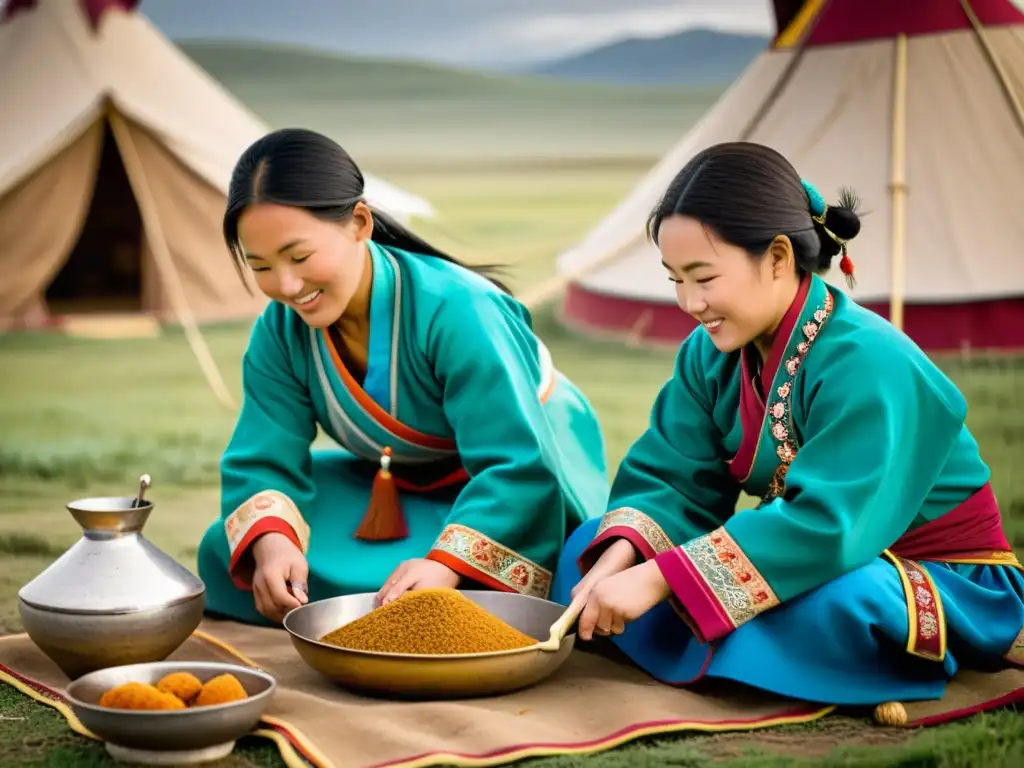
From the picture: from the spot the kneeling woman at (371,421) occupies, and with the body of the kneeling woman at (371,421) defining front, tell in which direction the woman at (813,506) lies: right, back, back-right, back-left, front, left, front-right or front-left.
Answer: left

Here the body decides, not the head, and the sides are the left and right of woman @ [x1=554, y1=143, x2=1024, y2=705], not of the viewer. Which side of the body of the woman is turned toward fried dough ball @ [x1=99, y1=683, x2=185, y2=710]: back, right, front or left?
front

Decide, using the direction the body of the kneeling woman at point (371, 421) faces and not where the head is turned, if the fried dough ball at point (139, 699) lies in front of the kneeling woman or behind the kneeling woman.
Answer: in front

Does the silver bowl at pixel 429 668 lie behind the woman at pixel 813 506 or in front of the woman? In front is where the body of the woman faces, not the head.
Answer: in front

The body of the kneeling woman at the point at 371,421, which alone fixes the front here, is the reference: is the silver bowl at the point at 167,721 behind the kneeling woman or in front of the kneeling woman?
in front

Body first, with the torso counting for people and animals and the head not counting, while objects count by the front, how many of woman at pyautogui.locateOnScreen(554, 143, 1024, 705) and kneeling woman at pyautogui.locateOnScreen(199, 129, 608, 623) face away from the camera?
0

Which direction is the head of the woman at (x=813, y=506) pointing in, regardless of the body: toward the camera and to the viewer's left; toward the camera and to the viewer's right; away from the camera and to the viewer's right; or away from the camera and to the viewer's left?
toward the camera and to the viewer's left

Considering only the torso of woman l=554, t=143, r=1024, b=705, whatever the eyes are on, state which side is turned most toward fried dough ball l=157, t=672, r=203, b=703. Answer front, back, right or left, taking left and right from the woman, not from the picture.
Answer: front

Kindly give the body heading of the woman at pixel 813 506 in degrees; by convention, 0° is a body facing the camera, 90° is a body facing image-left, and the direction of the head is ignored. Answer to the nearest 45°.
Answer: approximately 45°

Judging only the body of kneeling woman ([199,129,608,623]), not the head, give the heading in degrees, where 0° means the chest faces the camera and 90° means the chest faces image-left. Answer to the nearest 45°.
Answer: approximately 45°

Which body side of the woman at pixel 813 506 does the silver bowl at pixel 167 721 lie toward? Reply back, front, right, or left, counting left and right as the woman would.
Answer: front
